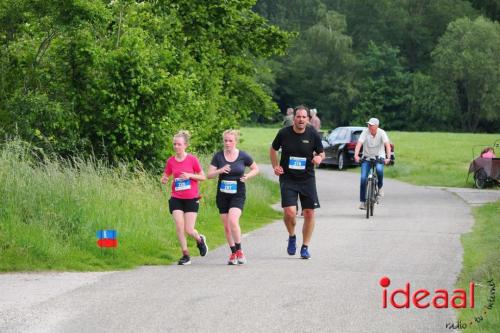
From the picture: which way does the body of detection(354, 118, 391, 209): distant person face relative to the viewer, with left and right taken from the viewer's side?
facing the viewer

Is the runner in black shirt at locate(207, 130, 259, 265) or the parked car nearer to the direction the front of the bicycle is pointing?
the runner in black shirt

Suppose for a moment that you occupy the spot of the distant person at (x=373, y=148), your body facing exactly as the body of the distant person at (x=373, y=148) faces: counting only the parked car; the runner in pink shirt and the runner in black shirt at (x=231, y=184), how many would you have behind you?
1

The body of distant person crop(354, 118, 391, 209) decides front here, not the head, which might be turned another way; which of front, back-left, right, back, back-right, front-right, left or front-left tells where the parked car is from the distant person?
back

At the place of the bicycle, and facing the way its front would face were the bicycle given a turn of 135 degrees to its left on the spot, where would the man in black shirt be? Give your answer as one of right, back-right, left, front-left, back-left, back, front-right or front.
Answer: back-right

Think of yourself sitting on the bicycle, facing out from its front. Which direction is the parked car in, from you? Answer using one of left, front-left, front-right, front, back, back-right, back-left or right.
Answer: back

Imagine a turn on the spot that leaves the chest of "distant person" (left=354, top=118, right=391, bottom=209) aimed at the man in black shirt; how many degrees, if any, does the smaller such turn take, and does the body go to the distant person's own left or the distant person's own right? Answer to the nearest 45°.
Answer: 0° — they already face them

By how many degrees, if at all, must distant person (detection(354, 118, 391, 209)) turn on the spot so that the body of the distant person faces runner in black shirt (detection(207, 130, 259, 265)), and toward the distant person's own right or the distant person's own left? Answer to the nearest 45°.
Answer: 0° — they already face them

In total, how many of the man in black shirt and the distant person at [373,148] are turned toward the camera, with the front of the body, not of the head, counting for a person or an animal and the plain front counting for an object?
2

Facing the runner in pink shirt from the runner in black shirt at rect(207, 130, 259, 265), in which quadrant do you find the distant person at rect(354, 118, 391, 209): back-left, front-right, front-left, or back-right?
back-right

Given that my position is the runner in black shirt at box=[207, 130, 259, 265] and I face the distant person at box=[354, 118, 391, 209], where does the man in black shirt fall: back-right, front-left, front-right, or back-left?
front-right

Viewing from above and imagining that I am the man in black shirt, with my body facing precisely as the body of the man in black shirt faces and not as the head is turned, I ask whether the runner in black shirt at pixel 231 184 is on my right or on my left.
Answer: on my right

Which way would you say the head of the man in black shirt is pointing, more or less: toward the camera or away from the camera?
toward the camera

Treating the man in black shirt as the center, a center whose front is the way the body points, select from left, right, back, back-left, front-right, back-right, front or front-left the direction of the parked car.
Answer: back

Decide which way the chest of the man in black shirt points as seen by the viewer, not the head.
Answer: toward the camera

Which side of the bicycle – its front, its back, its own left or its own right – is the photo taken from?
front
